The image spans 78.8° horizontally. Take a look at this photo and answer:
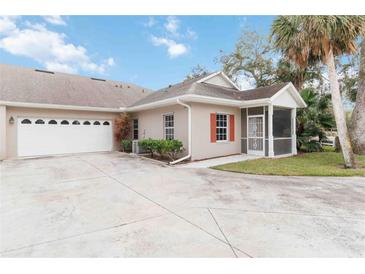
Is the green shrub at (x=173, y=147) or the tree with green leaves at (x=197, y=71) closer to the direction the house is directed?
the green shrub

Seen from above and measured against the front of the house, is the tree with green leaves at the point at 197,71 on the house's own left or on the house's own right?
on the house's own left

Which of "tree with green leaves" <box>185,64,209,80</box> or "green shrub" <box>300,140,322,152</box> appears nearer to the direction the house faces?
the green shrub

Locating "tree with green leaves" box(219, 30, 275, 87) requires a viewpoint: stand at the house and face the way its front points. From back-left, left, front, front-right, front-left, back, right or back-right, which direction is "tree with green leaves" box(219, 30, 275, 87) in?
left

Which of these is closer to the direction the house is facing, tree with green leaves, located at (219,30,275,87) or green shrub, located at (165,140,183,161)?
the green shrub

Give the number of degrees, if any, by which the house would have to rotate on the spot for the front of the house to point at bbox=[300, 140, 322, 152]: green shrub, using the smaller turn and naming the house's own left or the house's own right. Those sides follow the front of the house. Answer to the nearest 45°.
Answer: approximately 45° to the house's own left

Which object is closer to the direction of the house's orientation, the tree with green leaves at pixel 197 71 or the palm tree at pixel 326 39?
the palm tree

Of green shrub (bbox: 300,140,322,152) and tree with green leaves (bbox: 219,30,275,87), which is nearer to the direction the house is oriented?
the green shrub

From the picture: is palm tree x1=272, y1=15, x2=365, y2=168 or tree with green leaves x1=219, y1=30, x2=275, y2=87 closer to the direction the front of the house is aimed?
the palm tree

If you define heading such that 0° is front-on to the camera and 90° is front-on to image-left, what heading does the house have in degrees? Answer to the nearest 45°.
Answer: approximately 315°
